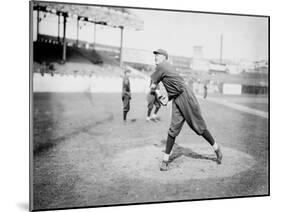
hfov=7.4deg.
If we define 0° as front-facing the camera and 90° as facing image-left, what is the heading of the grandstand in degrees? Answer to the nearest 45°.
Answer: approximately 315°

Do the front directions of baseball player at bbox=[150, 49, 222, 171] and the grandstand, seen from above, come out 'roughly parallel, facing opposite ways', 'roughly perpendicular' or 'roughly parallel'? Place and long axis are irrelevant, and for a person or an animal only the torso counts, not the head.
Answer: roughly perpendicular
